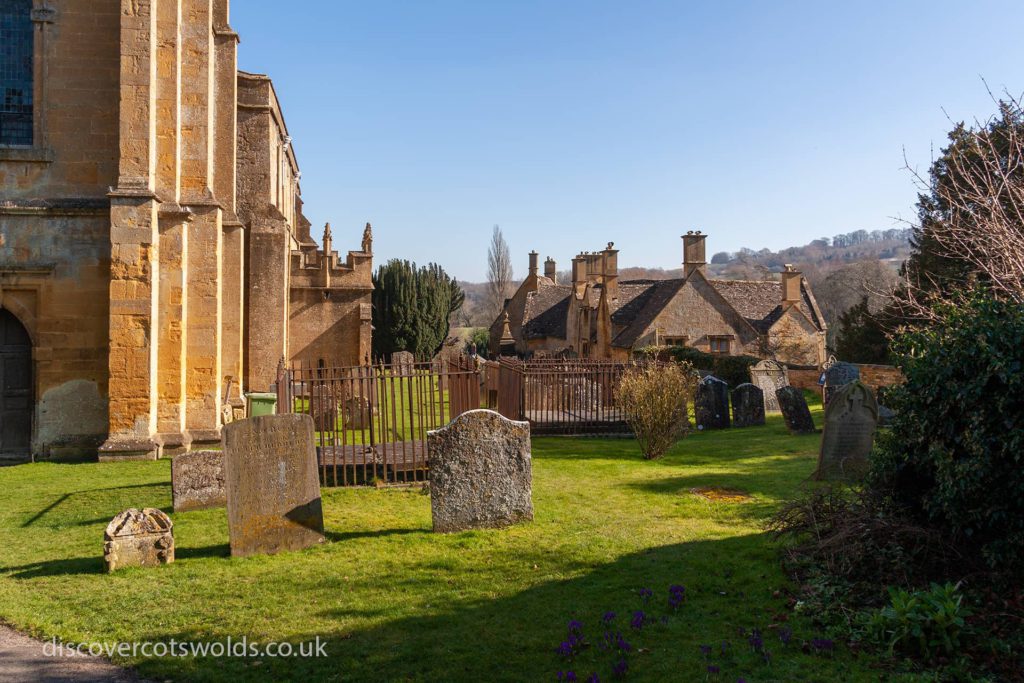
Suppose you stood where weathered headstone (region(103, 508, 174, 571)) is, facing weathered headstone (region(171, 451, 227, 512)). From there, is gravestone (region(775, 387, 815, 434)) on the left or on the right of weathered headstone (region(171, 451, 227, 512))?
right

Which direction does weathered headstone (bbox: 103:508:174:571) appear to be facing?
toward the camera

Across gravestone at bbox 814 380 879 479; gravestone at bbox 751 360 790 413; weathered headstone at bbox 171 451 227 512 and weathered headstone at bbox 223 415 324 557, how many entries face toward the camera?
4

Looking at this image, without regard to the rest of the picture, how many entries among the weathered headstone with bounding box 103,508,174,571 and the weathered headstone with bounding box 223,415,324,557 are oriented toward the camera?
2

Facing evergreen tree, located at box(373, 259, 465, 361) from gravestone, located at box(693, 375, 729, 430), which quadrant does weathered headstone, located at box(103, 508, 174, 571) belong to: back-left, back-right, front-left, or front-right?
back-left

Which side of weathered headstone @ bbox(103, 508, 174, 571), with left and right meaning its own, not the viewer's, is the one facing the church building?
back

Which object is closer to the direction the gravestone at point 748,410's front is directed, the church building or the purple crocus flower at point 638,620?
the purple crocus flower

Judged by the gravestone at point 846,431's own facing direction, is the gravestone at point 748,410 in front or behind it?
behind

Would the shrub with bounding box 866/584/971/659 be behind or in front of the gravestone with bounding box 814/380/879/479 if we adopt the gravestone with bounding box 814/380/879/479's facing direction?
in front

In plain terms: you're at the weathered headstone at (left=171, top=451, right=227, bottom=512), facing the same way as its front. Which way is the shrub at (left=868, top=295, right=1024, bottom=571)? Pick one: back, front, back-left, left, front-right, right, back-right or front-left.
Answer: front-left

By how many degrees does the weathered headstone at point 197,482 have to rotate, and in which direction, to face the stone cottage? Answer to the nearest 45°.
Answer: approximately 135° to its left

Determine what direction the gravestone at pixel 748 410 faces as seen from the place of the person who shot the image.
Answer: facing the viewer

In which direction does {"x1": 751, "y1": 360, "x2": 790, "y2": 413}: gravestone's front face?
toward the camera
